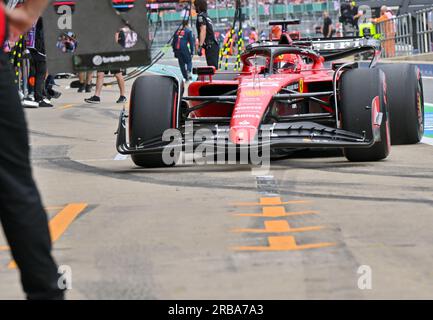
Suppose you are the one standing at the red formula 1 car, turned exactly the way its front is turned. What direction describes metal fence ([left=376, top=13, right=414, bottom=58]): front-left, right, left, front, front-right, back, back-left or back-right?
back

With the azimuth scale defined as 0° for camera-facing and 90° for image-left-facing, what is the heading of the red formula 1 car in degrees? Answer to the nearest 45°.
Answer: approximately 0°

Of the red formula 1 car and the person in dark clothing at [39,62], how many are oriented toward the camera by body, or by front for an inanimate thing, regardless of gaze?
1

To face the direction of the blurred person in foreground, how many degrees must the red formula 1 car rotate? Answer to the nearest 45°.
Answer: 0° — it already faces them

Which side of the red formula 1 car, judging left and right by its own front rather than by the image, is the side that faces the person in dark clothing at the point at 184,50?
back

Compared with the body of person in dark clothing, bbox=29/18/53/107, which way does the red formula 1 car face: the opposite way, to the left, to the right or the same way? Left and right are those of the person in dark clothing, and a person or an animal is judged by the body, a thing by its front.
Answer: to the right

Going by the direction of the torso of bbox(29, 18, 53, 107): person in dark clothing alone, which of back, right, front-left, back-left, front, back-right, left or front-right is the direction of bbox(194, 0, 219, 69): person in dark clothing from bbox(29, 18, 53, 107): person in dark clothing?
front-left

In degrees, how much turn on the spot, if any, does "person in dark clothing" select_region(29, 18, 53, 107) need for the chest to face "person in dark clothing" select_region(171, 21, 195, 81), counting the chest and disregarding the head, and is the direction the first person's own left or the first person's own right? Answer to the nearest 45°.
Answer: approximately 45° to the first person's own left

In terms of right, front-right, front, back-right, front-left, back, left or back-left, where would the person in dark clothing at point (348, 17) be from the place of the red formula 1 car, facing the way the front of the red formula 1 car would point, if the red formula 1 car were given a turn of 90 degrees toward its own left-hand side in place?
left

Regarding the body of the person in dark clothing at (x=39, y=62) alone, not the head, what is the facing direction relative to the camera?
to the viewer's right
